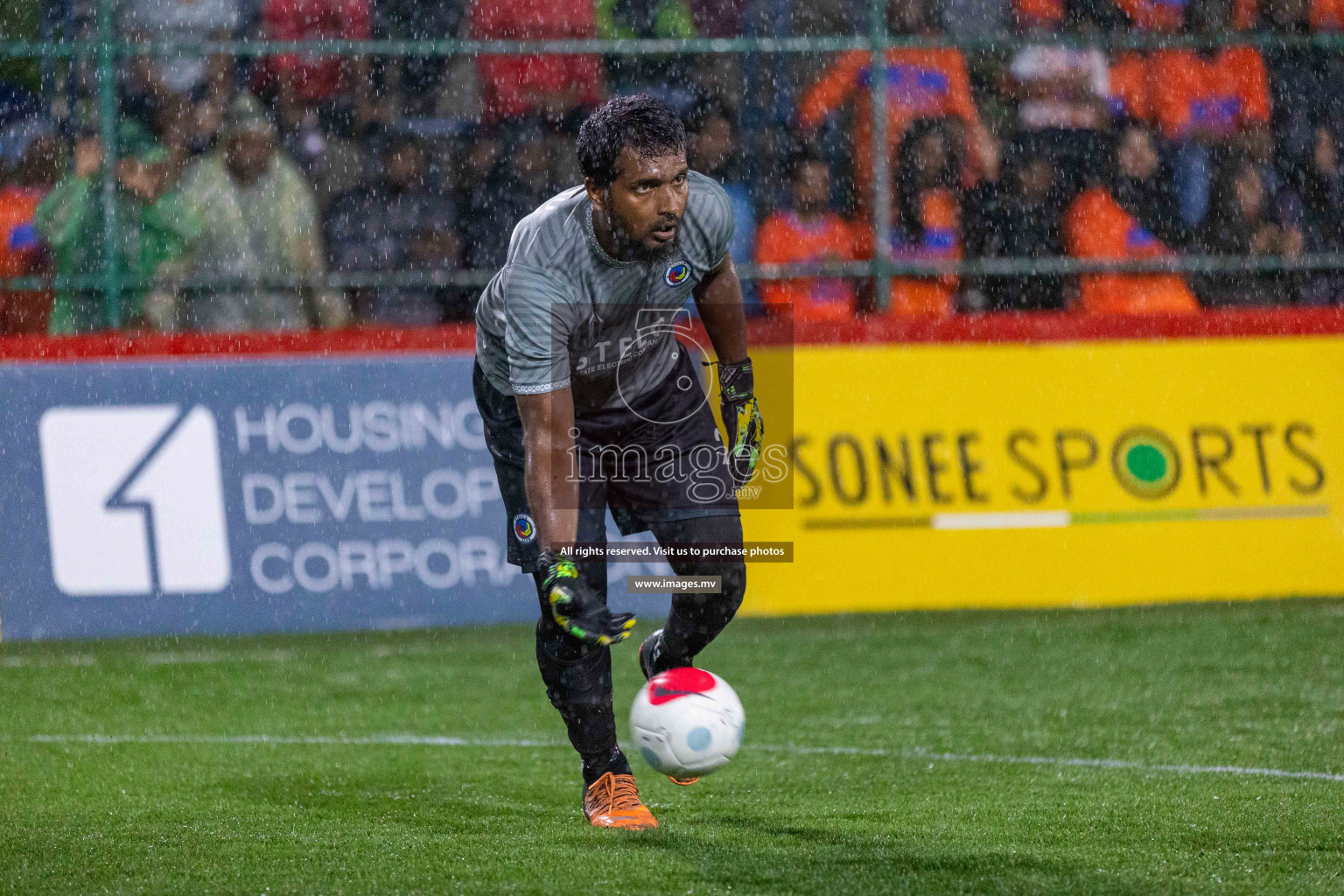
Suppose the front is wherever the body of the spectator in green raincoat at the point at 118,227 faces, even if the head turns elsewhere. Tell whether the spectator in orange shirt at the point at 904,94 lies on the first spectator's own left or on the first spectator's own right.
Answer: on the first spectator's own left

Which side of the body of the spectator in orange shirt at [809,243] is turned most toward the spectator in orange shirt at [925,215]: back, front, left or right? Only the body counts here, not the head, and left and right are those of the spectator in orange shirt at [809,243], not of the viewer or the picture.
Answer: left

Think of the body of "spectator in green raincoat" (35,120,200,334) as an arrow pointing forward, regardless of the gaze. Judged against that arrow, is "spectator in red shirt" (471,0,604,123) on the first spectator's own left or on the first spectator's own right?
on the first spectator's own left

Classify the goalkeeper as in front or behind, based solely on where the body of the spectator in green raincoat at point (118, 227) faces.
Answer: in front

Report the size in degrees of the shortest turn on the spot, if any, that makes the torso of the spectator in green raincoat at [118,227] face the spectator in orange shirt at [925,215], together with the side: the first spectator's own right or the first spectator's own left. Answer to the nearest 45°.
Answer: approximately 90° to the first spectator's own left

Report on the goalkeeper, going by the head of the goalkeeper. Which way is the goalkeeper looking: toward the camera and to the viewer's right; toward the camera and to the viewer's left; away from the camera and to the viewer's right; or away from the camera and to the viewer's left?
toward the camera and to the viewer's right
